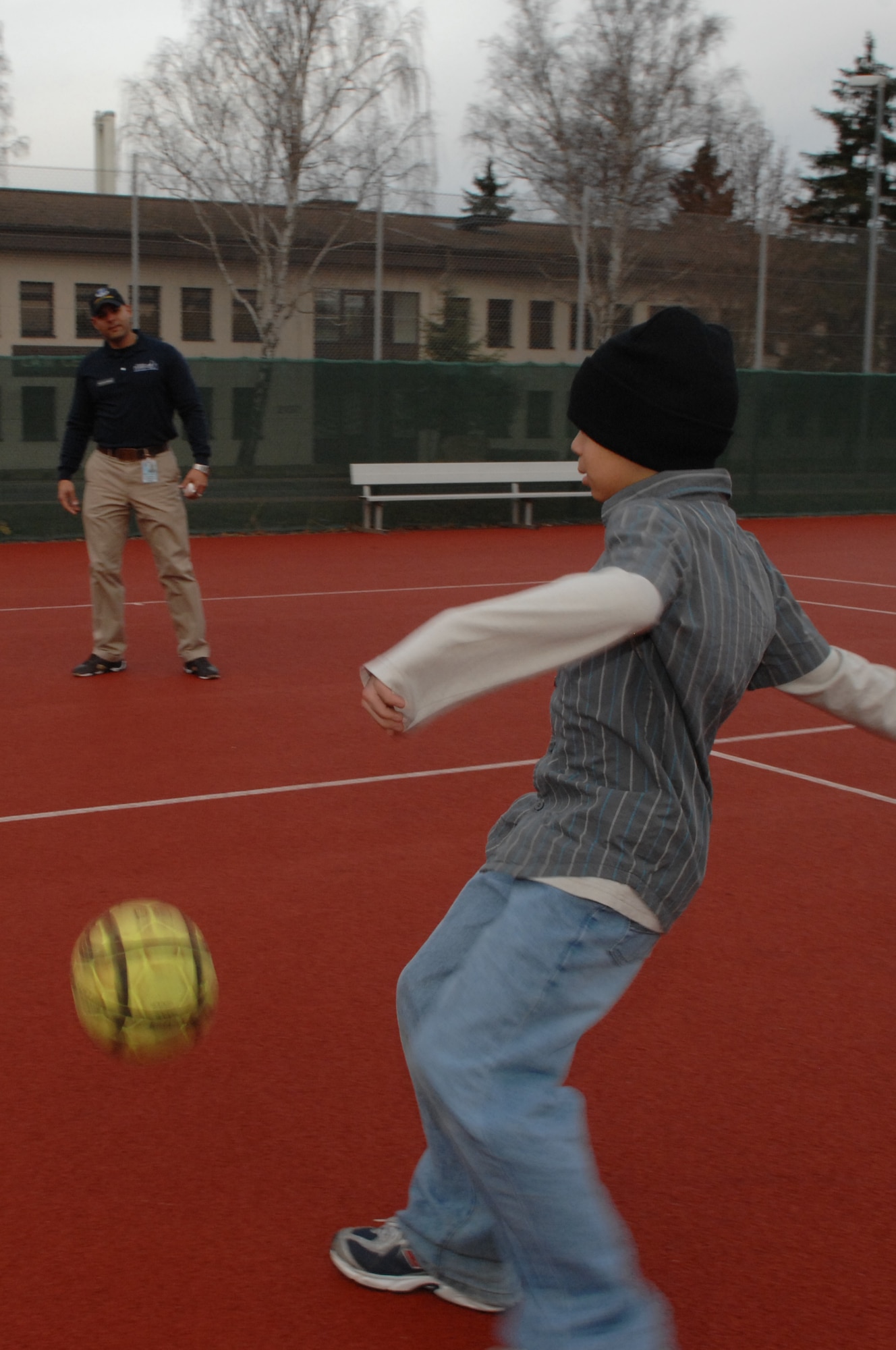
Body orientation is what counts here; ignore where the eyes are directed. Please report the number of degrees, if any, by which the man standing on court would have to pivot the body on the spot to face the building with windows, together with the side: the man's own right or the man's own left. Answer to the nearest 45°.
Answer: approximately 180°

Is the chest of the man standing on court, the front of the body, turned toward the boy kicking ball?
yes

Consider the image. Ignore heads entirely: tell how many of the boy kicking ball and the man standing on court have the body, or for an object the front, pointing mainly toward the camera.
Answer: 1

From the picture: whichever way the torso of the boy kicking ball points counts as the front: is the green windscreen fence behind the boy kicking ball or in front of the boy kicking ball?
in front

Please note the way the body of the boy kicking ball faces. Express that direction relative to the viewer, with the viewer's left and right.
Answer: facing away from the viewer and to the left of the viewer

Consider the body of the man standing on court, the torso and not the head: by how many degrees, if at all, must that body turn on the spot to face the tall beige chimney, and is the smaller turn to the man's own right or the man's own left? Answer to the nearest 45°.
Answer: approximately 180°

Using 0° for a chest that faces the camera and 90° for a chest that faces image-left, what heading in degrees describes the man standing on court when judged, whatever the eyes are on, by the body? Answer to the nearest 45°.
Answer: approximately 0°

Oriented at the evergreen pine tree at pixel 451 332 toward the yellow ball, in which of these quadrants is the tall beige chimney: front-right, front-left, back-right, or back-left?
back-right

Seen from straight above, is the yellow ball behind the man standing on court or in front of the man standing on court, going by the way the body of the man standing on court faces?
in front

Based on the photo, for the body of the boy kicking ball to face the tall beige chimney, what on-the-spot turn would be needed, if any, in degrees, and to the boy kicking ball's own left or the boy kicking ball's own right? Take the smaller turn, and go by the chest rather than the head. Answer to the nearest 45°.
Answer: approximately 45° to the boy kicking ball's own right

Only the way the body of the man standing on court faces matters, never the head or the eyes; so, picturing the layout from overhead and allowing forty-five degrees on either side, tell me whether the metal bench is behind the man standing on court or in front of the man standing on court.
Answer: behind

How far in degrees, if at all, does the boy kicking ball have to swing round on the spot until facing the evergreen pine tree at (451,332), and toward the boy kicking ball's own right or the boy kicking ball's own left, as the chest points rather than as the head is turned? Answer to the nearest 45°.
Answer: approximately 45° to the boy kicking ball's own right
